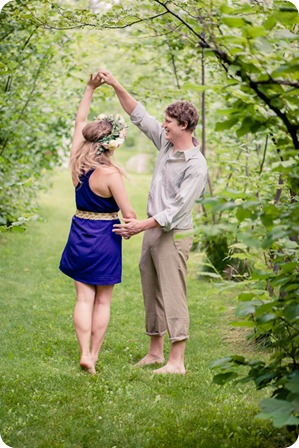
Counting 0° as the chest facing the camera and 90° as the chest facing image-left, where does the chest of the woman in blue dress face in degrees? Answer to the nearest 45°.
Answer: approximately 225°

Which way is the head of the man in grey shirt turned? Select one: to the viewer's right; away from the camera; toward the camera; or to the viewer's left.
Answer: to the viewer's left

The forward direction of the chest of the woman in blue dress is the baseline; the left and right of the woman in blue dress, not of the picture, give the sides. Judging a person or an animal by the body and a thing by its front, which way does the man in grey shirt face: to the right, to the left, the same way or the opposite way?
the opposite way

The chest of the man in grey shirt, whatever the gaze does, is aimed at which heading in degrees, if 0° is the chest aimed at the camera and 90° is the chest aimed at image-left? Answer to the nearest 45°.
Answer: approximately 45°
